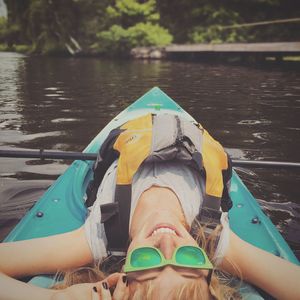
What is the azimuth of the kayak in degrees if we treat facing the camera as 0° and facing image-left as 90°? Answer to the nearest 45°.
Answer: approximately 180°

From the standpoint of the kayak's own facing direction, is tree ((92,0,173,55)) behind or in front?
in front
